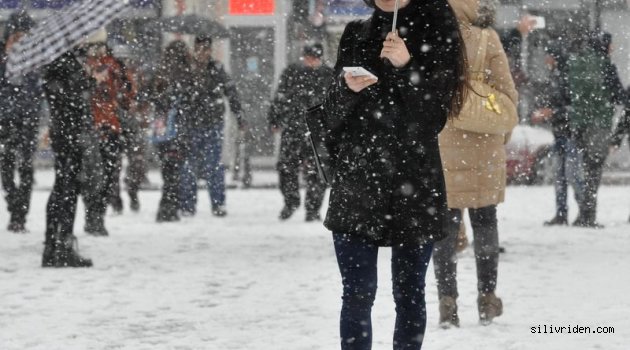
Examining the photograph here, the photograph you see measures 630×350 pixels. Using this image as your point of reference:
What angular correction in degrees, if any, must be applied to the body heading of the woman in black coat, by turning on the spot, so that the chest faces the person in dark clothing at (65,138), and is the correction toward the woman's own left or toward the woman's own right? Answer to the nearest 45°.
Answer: approximately 90° to the woman's own right

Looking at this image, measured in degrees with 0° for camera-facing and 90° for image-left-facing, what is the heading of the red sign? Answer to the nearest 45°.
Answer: approximately 0°

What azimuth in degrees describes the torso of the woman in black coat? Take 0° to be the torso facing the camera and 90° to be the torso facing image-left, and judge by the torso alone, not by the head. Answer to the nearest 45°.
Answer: approximately 45°

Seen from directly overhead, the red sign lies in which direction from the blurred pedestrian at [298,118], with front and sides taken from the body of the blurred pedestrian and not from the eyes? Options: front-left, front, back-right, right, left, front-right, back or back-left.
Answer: back

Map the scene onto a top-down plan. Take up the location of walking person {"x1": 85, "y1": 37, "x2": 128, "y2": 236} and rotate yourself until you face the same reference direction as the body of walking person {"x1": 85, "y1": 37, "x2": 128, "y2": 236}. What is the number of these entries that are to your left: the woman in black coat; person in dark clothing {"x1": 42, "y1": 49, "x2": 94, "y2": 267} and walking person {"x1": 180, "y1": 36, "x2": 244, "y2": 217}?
2

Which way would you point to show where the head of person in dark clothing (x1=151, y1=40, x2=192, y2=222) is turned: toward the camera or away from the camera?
away from the camera
